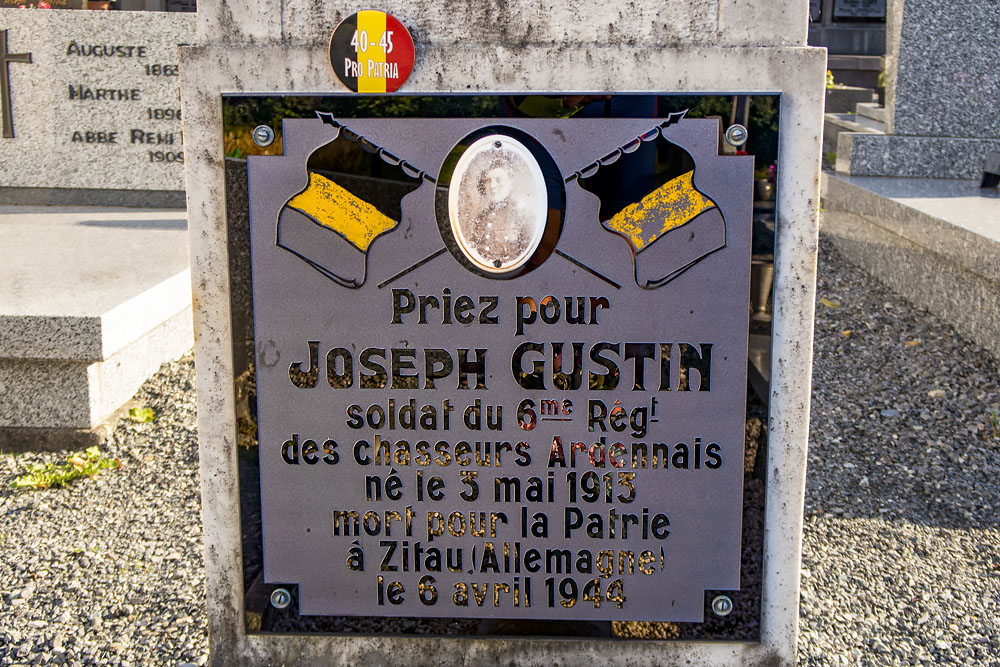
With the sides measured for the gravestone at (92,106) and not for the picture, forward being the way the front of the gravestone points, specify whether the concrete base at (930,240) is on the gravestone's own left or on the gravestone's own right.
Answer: on the gravestone's own left

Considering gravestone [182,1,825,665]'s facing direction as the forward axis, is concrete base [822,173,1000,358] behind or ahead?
behind

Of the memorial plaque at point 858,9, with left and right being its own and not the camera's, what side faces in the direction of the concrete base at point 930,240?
front

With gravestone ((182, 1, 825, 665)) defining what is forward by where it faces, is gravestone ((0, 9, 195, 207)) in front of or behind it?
behind

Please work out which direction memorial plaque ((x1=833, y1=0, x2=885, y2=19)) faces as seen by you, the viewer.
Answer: facing the viewer

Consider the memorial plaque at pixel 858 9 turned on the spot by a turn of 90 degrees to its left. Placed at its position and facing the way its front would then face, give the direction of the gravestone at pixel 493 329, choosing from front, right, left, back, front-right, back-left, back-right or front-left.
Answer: right

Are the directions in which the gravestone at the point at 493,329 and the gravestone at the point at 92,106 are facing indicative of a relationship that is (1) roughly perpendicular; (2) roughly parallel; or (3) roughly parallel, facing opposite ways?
roughly parallel

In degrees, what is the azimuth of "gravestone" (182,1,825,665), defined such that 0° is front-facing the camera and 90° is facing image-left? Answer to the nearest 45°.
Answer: approximately 0°

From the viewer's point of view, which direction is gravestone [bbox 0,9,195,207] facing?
toward the camera

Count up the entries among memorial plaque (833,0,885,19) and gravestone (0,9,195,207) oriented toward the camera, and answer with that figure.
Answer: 2

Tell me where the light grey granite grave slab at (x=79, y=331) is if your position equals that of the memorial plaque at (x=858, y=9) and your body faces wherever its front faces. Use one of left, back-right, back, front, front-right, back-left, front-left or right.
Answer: front

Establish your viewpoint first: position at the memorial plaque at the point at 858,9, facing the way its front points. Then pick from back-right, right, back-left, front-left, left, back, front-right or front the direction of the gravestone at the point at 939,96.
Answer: front

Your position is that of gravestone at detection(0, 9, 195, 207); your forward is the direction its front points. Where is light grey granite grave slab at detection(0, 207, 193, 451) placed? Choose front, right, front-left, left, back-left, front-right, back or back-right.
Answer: front
